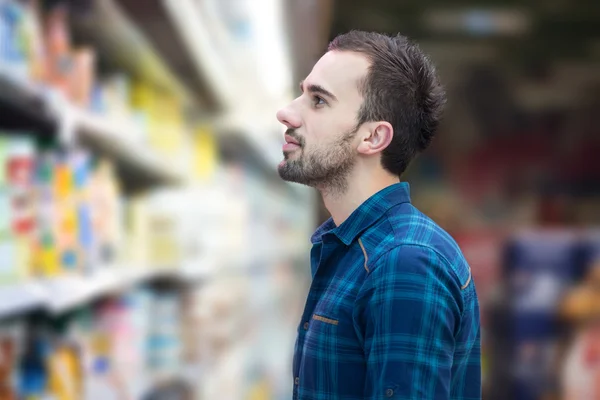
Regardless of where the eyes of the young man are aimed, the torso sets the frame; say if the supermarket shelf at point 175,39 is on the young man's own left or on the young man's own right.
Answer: on the young man's own right

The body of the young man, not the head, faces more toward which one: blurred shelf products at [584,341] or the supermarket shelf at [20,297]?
the supermarket shelf

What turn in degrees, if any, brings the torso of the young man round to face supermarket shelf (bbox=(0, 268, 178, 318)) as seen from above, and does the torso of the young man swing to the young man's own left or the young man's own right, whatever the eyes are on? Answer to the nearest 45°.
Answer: approximately 45° to the young man's own right

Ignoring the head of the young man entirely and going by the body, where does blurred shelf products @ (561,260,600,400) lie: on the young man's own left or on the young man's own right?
on the young man's own right

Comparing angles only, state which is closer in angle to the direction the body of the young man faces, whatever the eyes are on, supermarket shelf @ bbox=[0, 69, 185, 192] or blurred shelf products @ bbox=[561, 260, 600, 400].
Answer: the supermarket shelf

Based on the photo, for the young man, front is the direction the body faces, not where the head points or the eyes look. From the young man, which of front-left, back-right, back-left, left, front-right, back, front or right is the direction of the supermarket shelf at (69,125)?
front-right

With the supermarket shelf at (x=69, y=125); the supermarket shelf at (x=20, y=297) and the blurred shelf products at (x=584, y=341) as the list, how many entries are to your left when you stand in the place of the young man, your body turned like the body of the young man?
0

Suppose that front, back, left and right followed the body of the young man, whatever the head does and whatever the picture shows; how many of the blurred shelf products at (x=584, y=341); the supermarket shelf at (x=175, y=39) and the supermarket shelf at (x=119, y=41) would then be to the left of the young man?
0

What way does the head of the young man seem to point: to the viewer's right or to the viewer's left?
to the viewer's left

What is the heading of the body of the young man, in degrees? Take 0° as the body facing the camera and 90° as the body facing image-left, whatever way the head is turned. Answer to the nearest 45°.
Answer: approximately 90°
